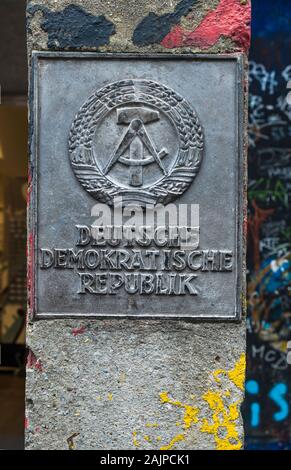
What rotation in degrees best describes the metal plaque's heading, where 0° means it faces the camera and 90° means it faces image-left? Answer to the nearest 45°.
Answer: approximately 0°
